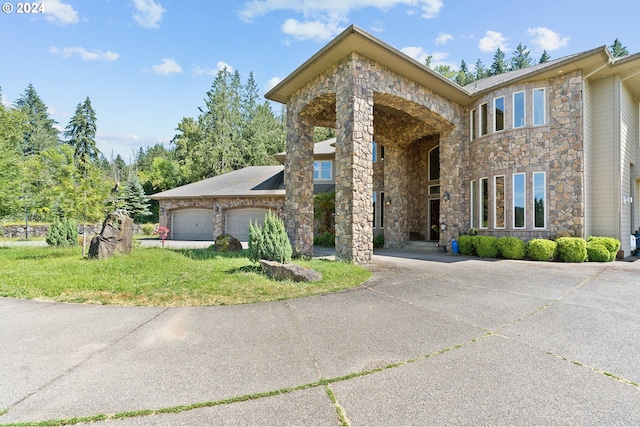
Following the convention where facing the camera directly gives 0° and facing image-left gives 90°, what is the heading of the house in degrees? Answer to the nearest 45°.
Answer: approximately 45°

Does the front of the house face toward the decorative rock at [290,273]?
yes

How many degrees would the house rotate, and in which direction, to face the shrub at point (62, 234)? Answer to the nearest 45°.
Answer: approximately 45° to its right

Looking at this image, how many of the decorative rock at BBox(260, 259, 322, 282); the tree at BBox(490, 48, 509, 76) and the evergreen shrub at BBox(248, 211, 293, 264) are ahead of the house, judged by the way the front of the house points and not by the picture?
2

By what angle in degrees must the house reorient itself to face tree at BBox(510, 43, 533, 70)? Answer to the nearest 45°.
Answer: approximately 135° to its right

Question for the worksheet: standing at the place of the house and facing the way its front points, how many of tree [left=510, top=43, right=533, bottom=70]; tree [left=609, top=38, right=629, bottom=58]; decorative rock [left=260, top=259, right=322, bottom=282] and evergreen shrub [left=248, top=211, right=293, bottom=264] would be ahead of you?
2

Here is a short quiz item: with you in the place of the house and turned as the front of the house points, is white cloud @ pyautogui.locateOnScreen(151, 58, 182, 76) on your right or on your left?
on your right

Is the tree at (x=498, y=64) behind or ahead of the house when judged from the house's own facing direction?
behind

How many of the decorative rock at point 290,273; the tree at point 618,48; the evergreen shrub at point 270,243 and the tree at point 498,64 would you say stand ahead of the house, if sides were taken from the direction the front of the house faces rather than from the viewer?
2

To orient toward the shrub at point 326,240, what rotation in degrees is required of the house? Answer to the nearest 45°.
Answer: approximately 90° to its right
